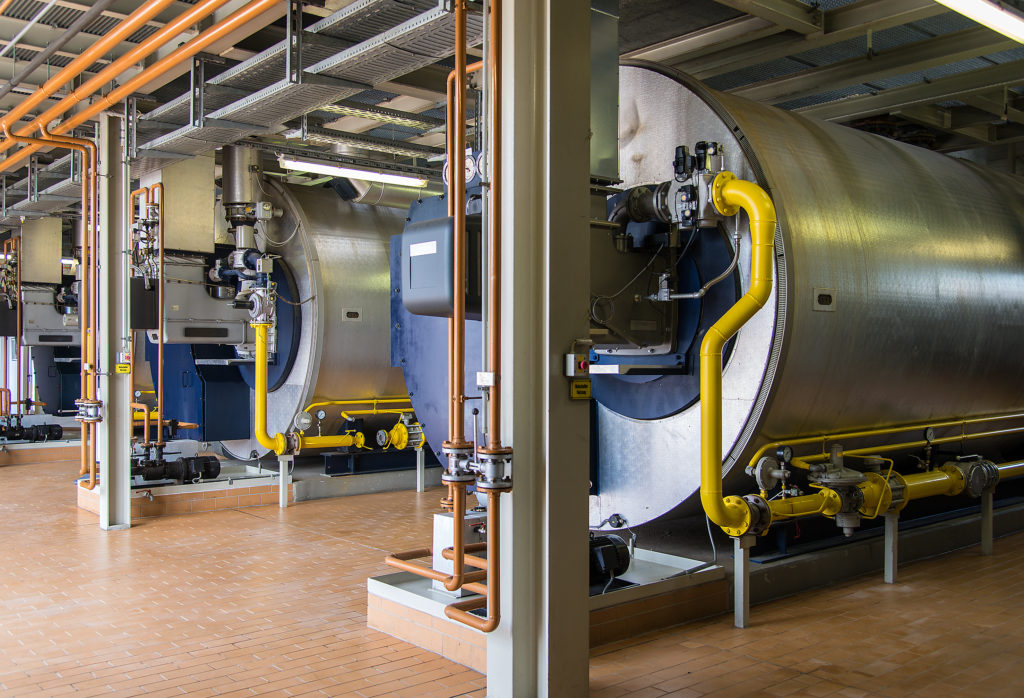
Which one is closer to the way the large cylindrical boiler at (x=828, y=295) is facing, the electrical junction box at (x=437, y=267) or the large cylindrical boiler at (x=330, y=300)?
the electrical junction box

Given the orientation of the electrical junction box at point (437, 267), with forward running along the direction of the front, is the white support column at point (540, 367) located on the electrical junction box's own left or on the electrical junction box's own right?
on the electrical junction box's own left

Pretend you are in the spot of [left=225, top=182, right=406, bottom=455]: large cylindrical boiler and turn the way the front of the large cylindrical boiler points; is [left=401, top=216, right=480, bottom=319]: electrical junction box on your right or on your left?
on your left

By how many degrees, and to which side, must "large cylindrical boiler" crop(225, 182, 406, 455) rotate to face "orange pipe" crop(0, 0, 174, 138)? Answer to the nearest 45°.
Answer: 0° — it already faces it

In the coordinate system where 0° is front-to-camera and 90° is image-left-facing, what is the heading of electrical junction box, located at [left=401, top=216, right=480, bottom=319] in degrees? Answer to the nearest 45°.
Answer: approximately 45°

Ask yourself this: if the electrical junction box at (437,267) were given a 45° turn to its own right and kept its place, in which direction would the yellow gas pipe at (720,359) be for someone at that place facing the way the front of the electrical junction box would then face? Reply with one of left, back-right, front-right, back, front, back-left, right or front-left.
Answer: back

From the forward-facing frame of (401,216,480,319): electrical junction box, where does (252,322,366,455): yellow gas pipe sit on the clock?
The yellow gas pipe is roughly at 4 o'clock from the electrical junction box.

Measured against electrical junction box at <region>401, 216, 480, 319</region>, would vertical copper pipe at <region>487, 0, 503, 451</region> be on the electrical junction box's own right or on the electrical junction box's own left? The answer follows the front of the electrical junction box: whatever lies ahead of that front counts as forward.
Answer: on the electrical junction box's own left
